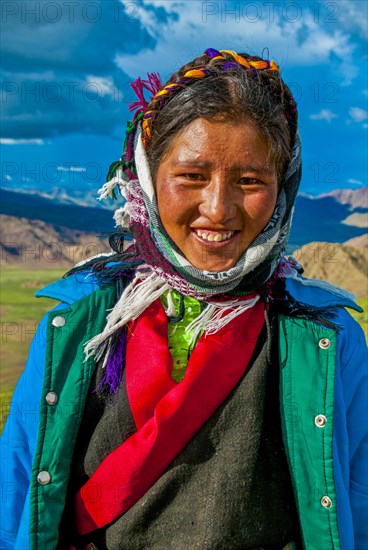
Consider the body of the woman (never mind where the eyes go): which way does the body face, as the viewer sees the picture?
toward the camera
